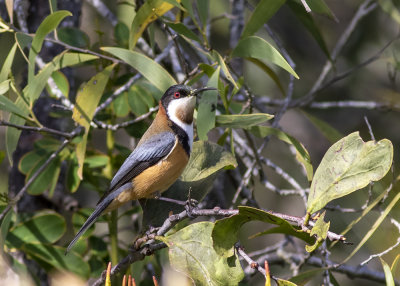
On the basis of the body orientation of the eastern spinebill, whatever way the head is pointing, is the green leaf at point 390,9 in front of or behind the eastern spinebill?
in front

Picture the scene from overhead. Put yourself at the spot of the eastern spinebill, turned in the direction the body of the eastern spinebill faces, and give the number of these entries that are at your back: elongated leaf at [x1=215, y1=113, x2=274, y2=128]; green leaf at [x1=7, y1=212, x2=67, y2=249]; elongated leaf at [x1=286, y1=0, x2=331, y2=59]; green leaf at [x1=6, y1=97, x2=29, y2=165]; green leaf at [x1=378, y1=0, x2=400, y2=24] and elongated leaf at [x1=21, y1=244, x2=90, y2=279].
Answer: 3

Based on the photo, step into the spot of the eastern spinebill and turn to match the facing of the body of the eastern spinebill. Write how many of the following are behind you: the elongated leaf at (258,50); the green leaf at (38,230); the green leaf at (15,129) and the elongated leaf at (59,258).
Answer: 3

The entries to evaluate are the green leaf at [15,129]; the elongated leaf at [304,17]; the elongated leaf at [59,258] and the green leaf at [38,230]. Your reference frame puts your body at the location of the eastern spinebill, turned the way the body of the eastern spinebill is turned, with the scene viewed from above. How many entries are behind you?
3

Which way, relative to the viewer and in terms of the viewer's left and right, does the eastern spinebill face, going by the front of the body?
facing to the right of the viewer

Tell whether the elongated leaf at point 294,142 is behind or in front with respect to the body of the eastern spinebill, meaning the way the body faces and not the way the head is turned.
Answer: in front

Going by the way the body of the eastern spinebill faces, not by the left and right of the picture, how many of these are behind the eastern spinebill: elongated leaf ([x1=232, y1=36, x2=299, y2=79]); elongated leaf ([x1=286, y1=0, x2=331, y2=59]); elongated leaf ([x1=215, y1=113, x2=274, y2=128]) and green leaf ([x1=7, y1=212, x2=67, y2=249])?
1

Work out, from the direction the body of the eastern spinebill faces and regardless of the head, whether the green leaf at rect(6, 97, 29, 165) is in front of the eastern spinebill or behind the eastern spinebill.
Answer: behind

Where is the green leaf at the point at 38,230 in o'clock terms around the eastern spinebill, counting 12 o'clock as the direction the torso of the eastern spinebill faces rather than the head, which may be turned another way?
The green leaf is roughly at 6 o'clock from the eastern spinebill.
